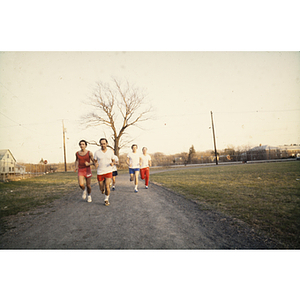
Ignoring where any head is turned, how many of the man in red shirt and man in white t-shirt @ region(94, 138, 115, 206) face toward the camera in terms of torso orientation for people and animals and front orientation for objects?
2

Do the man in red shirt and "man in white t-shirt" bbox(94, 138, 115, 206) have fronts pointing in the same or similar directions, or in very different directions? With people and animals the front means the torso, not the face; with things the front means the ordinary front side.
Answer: same or similar directions

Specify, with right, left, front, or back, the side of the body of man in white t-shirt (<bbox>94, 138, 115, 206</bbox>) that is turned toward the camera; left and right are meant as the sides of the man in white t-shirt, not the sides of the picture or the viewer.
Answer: front

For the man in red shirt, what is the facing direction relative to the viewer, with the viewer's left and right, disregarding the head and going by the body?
facing the viewer
